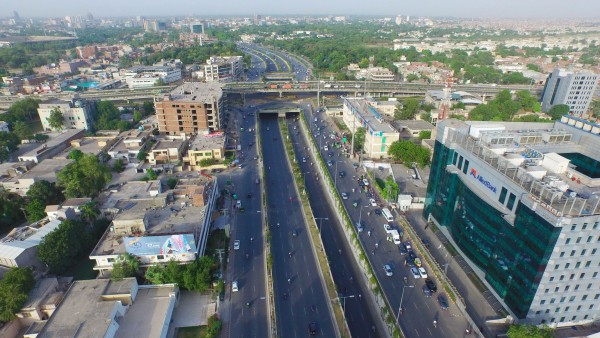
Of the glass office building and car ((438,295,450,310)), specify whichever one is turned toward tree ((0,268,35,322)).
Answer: the glass office building

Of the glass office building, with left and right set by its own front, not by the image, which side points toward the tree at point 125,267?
front

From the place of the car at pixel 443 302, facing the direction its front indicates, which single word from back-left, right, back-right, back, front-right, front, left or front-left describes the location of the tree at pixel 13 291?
right

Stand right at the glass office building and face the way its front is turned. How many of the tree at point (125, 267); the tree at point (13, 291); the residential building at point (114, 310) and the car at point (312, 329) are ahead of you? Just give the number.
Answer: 4

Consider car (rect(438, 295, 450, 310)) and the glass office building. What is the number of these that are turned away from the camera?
0

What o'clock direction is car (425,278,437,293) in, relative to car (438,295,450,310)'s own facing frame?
car (425,278,437,293) is roughly at 6 o'clock from car (438,295,450,310).

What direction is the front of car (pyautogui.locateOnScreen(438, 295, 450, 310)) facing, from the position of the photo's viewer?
facing the viewer and to the right of the viewer

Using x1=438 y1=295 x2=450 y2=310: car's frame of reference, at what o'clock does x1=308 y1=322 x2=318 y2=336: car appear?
x1=308 y1=322 x2=318 y2=336: car is roughly at 3 o'clock from x1=438 y1=295 x2=450 y2=310: car.

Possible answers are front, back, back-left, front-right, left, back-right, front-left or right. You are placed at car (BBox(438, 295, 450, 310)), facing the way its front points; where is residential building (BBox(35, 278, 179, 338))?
right

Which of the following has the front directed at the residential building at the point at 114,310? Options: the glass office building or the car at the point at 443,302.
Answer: the glass office building

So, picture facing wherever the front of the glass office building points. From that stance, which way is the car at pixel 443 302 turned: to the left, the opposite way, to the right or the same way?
to the left

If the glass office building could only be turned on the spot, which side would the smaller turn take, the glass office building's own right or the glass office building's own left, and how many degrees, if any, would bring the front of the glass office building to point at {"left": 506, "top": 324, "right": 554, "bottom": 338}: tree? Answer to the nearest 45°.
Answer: approximately 45° to the glass office building's own left

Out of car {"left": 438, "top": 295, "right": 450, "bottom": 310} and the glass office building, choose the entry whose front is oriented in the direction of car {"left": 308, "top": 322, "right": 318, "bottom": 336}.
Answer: the glass office building

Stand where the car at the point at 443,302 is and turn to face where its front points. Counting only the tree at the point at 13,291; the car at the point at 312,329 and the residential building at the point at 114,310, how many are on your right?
3

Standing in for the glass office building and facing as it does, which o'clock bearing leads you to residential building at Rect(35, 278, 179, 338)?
The residential building is roughly at 12 o'clock from the glass office building.
